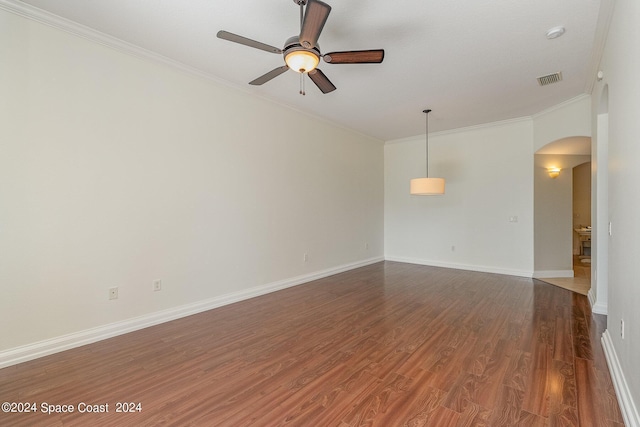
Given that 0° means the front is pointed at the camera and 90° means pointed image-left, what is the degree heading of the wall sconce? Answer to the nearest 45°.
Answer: approximately 0°

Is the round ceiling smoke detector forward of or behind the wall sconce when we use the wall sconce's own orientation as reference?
forward

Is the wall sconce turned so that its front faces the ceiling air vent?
yes
